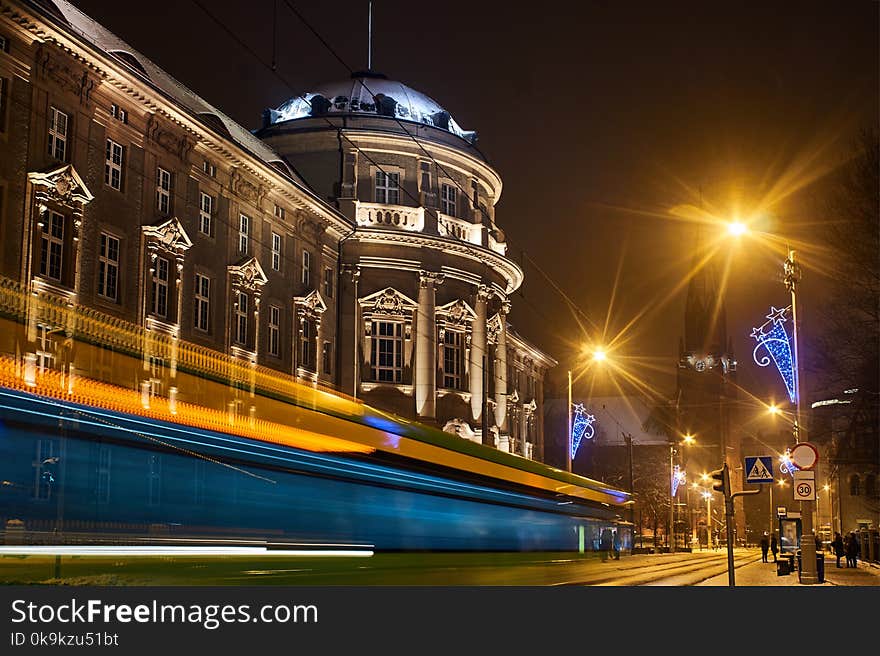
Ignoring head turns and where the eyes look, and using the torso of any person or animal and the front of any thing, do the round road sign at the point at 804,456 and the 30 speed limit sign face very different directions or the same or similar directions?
same or similar directions

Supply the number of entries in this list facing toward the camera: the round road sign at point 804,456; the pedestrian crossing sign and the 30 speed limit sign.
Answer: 3

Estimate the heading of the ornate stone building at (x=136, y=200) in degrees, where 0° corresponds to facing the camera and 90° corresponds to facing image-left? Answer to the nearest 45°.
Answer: approximately 315°

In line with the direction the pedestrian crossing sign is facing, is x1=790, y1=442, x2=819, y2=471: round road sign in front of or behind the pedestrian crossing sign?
behind

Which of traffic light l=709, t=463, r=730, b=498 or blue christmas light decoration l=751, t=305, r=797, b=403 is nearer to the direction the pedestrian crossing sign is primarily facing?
the traffic light

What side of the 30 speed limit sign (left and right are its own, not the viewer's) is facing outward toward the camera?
front

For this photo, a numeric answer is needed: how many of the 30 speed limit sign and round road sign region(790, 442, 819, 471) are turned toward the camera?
2

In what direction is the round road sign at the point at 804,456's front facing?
toward the camera

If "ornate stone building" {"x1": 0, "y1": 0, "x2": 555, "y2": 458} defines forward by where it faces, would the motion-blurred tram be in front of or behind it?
in front

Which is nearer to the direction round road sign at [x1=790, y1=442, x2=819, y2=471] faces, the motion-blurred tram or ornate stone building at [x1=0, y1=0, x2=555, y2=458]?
the motion-blurred tram
